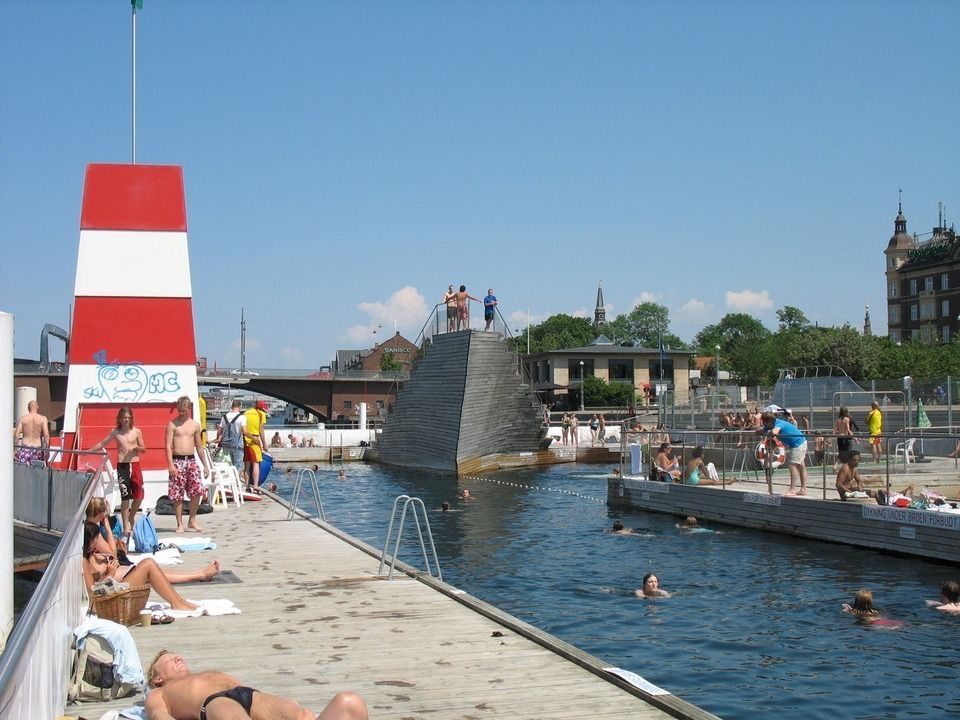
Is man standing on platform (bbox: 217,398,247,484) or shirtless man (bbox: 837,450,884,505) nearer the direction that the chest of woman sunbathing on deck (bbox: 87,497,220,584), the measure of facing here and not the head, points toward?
the shirtless man

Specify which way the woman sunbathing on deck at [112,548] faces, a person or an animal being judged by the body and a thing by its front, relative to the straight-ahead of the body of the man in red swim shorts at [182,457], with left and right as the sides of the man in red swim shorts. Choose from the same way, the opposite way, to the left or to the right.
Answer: to the left

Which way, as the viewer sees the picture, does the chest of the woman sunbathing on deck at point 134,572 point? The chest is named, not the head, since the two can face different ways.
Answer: to the viewer's right

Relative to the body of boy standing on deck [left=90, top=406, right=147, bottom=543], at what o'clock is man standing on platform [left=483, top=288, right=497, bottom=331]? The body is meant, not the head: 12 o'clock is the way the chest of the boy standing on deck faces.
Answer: The man standing on platform is roughly at 7 o'clock from the boy standing on deck.

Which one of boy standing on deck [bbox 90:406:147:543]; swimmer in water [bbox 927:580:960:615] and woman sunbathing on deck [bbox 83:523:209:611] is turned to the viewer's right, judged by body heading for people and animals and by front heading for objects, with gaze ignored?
the woman sunbathing on deck

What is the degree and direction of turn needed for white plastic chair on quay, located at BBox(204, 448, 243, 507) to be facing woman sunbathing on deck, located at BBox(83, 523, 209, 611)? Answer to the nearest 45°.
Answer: approximately 90° to its right

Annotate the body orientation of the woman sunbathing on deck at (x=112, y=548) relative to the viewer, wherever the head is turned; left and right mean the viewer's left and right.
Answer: facing to the right of the viewer
